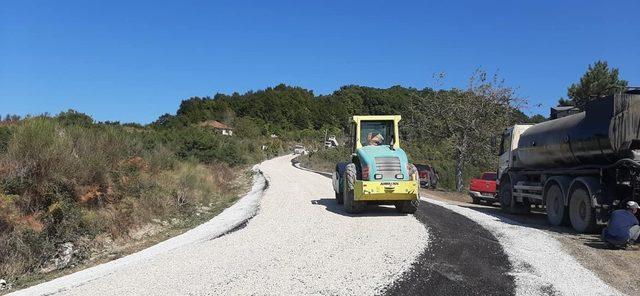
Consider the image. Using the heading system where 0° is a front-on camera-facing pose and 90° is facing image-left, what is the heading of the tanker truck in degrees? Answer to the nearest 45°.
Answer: approximately 135°
